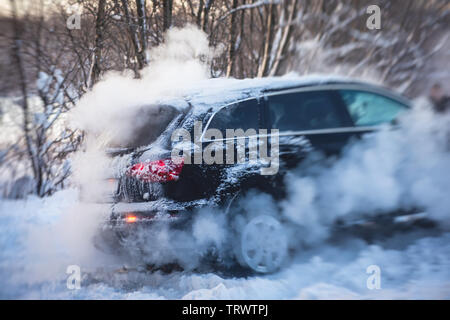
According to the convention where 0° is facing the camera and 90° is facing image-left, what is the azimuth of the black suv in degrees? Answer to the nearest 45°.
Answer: approximately 225°
